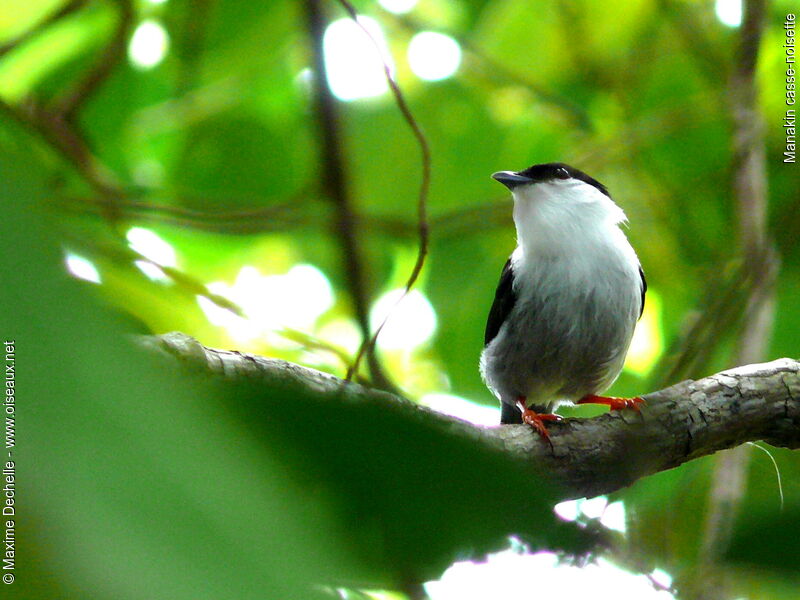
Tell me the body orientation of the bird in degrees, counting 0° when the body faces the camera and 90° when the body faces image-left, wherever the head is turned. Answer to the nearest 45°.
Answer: approximately 0°
